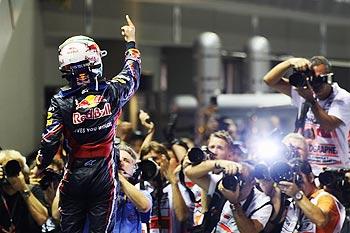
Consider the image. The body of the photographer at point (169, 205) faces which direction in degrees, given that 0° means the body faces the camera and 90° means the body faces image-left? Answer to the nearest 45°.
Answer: approximately 45°

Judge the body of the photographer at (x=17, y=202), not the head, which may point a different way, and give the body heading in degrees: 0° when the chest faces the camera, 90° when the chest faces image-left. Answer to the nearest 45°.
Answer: approximately 0°

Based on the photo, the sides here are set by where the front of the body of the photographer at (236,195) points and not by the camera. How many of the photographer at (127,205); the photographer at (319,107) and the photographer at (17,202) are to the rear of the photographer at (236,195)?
1

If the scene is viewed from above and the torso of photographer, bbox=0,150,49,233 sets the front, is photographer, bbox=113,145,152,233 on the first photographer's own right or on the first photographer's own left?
on the first photographer's own left

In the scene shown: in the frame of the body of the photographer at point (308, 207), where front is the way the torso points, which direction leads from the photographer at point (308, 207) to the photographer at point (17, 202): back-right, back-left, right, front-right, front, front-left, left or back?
front-right

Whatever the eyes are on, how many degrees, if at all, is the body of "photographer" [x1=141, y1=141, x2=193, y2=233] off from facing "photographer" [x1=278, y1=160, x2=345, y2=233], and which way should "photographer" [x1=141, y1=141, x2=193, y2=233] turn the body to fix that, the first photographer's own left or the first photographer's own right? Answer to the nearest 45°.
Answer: approximately 90° to the first photographer's own left

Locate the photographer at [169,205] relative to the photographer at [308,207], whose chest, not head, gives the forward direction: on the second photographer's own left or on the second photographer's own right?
on the second photographer's own right
